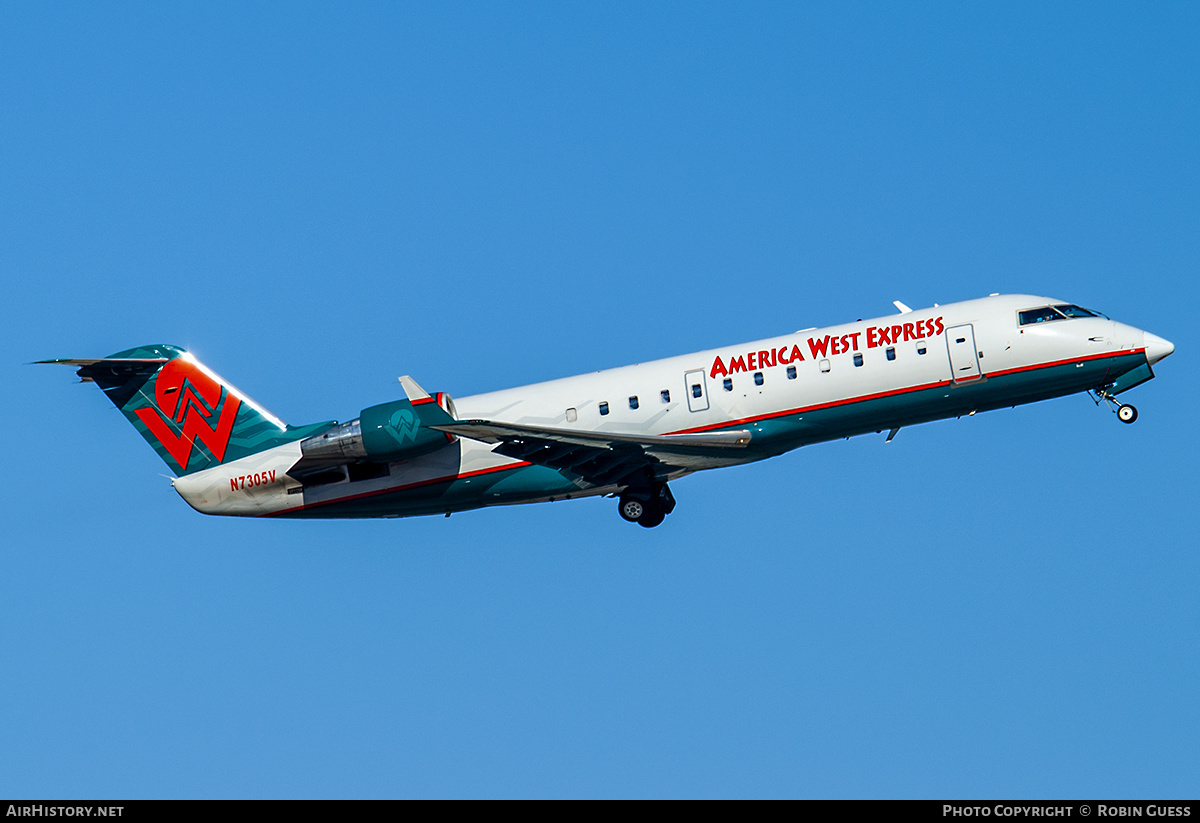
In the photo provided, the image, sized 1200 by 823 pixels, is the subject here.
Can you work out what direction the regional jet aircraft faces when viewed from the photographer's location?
facing to the right of the viewer
